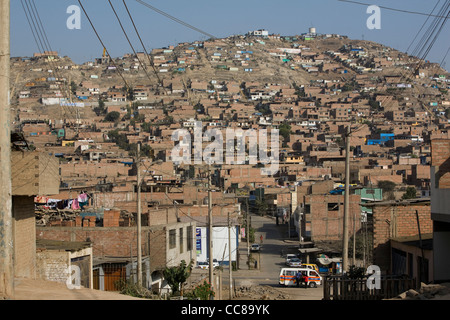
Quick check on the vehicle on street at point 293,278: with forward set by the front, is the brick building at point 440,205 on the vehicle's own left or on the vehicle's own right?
on the vehicle's own right

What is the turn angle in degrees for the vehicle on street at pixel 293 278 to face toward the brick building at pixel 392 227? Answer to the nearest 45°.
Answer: approximately 90° to its right
